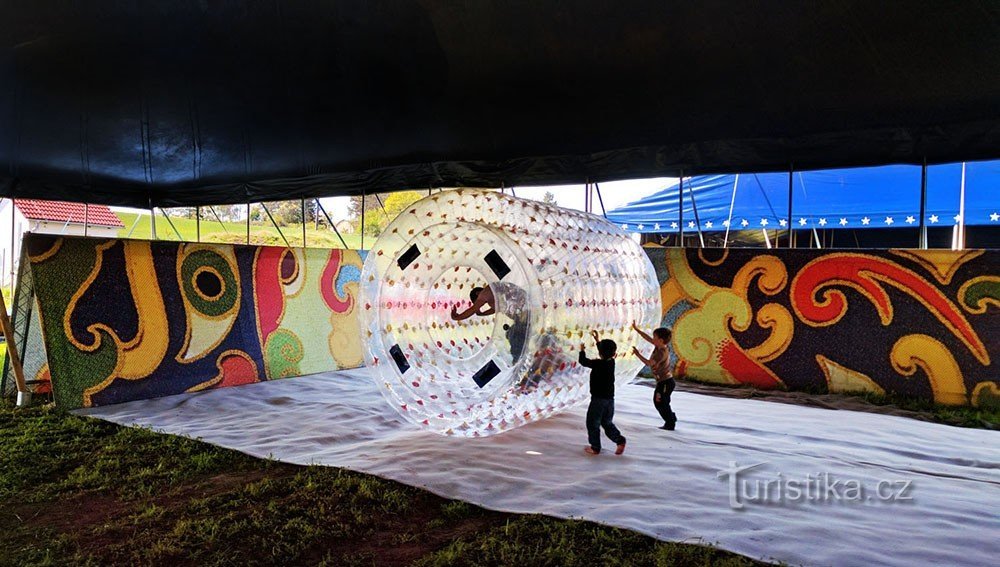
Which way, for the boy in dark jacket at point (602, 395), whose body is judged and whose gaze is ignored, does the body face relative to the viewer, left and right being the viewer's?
facing away from the viewer and to the left of the viewer

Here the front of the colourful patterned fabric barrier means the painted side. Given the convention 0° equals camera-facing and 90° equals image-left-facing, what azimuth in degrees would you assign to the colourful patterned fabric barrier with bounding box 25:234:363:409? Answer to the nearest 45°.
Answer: approximately 315°

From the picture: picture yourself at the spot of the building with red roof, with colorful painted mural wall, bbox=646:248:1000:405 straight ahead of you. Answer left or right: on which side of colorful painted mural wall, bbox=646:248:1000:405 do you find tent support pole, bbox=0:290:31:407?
right

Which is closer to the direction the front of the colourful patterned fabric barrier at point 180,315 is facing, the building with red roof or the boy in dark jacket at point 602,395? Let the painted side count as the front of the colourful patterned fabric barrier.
the boy in dark jacket
